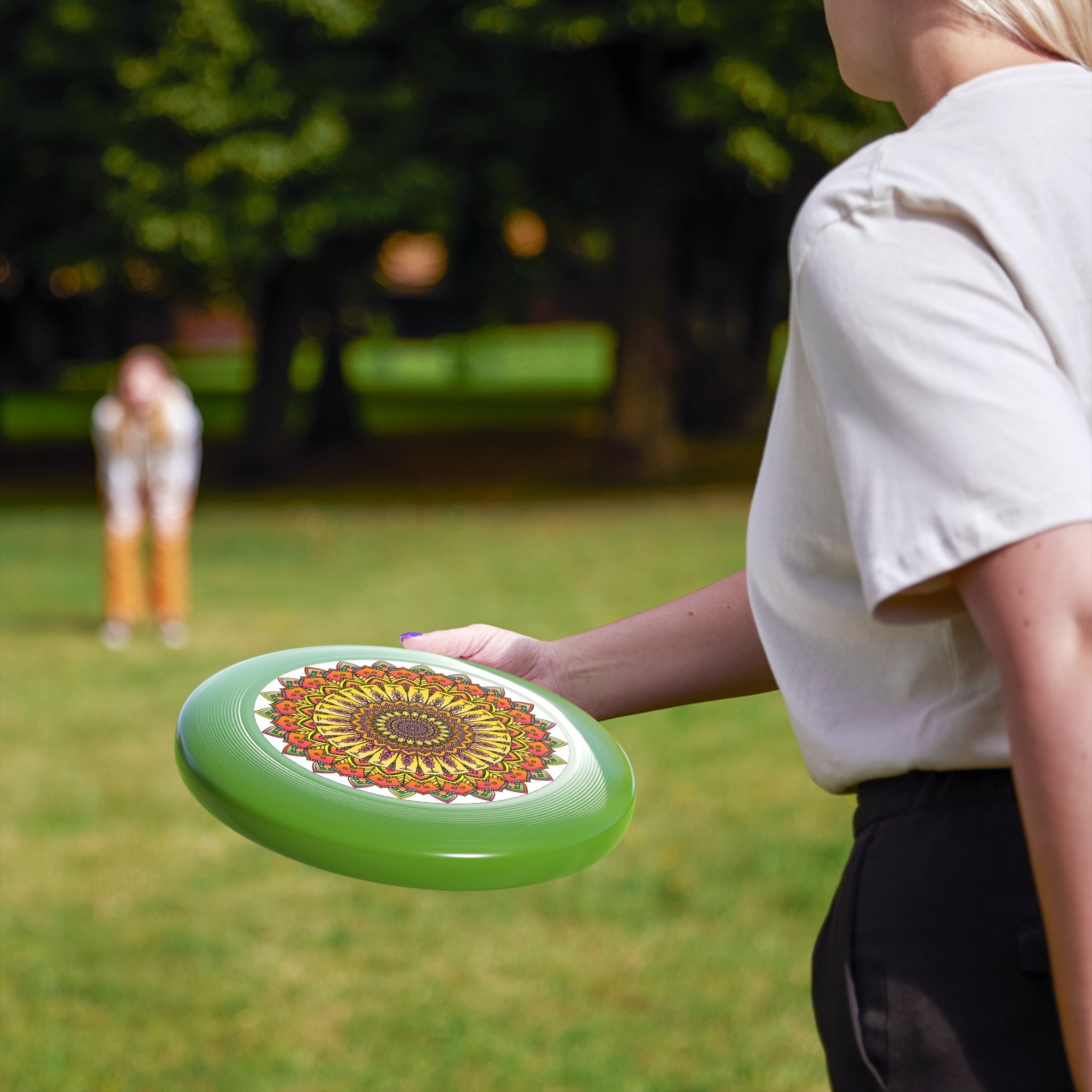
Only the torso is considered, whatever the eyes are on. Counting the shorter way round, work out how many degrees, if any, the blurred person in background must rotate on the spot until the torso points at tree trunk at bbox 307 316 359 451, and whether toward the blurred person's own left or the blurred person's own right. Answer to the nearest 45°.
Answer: approximately 180°

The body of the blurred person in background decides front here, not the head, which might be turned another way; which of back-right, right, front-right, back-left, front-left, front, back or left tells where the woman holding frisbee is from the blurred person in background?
front

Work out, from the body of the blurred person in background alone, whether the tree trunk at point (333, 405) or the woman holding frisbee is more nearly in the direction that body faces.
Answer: the woman holding frisbee

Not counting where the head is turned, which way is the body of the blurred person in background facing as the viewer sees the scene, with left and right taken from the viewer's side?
facing the viewer

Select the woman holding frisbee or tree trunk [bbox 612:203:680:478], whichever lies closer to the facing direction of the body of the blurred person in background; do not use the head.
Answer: the woman holding frisbee

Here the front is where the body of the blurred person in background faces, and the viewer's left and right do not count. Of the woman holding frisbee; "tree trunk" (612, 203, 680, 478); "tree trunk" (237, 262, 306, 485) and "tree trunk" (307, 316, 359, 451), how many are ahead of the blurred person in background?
1

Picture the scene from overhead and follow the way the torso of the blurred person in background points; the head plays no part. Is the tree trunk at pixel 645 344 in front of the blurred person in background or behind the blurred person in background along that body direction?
behind

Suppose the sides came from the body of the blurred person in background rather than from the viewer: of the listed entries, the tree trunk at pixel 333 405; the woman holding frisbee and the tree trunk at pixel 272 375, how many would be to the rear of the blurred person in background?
2

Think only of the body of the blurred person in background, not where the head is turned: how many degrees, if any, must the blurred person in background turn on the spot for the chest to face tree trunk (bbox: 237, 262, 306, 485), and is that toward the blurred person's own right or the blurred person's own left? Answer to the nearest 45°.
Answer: approximately 180°
